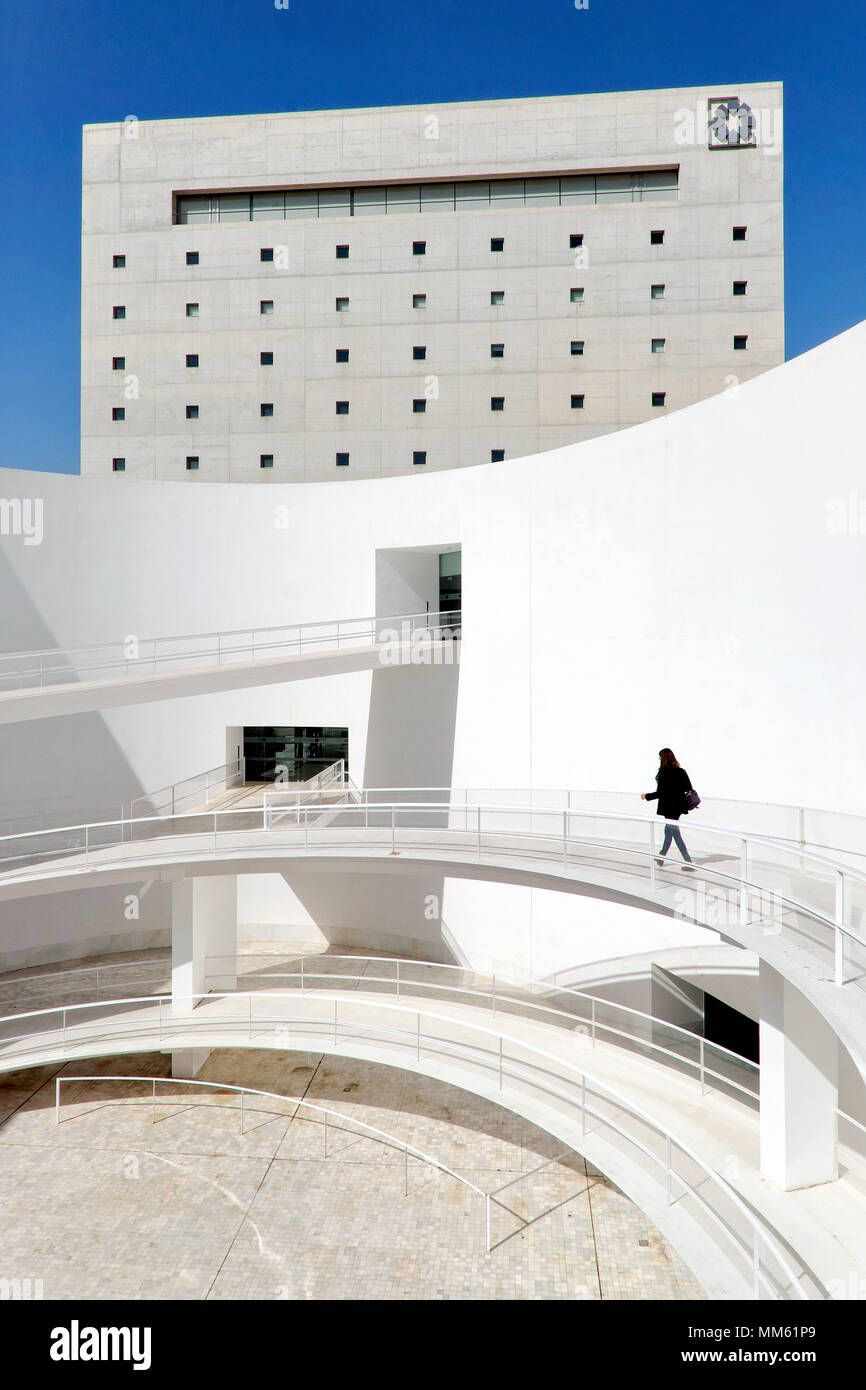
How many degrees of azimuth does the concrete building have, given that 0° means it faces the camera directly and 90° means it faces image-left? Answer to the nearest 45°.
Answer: approximately 0°

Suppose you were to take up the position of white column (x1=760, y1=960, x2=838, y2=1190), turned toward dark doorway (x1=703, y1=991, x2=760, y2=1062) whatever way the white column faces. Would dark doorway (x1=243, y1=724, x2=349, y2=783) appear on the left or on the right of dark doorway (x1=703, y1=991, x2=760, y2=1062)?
left

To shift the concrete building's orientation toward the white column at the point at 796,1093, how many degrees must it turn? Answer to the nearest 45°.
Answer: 0° — it already faces it
